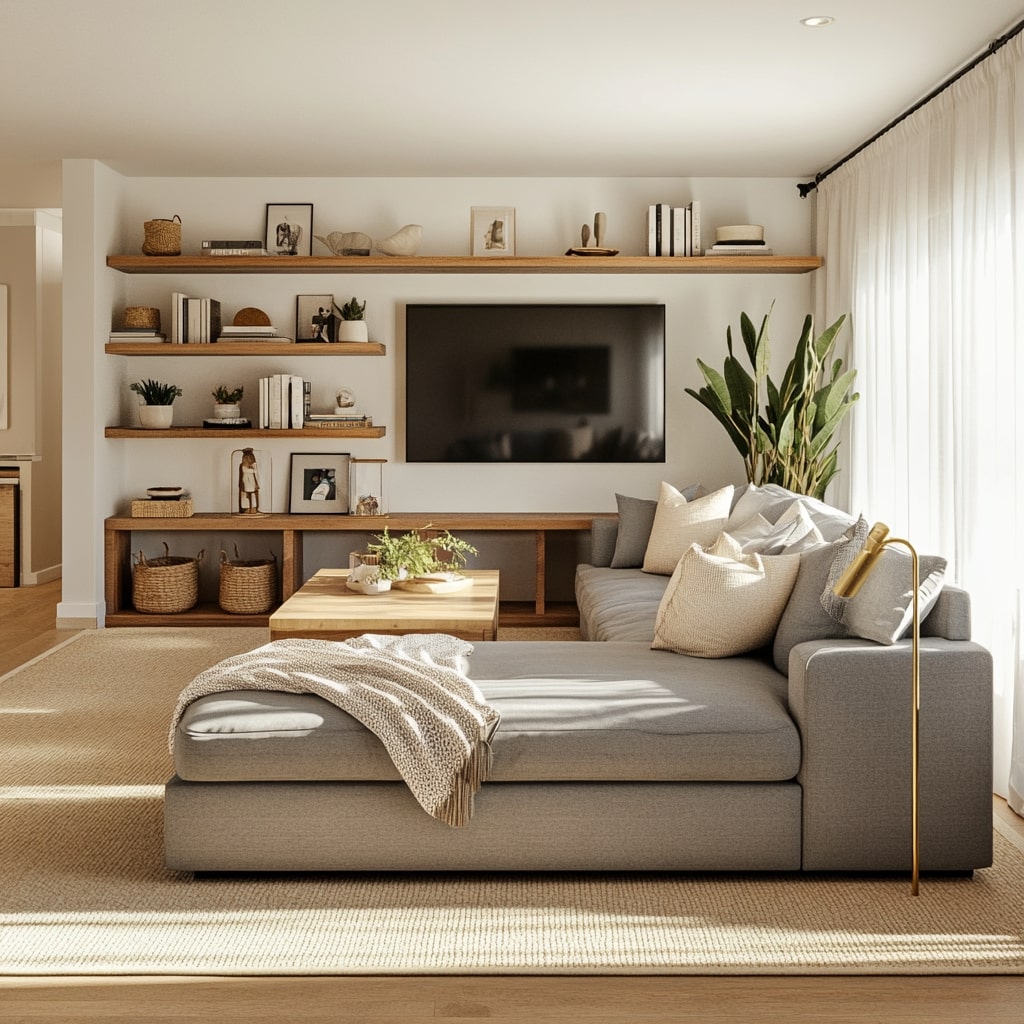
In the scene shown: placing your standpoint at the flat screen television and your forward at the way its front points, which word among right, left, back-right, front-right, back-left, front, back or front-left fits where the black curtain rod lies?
front-left

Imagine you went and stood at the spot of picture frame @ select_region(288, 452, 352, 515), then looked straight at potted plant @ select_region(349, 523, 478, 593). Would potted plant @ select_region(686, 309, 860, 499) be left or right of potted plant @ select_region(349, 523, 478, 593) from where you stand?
left

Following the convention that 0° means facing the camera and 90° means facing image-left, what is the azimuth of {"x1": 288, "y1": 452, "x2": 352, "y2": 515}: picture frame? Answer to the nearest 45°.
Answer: approximately 0°

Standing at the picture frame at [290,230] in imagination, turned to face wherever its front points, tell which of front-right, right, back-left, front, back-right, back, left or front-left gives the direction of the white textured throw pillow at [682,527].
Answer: front-left

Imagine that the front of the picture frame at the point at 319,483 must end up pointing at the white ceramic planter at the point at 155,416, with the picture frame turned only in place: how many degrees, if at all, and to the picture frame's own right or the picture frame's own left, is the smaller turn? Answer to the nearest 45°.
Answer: approximately 90° to the picture frame's own right
